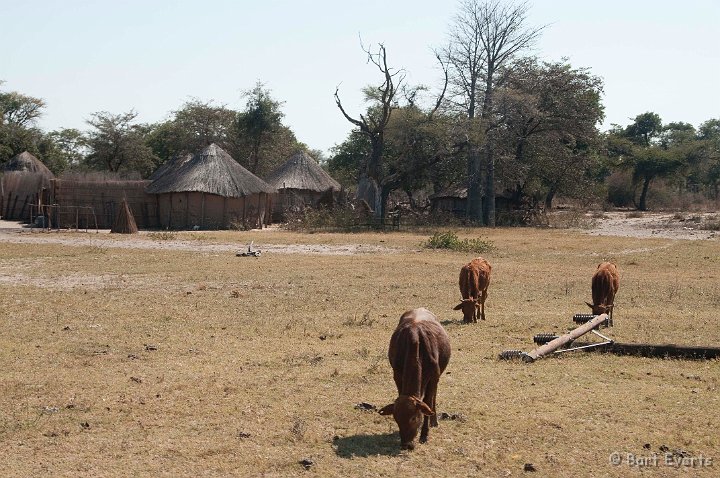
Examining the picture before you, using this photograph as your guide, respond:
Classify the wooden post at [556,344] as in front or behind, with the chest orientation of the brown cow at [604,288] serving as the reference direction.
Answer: in front

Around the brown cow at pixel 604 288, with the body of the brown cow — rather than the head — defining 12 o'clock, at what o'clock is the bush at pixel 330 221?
The bush is roughly at 5 o'clock from the brown cow.

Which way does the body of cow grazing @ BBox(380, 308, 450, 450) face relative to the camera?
toward the camera

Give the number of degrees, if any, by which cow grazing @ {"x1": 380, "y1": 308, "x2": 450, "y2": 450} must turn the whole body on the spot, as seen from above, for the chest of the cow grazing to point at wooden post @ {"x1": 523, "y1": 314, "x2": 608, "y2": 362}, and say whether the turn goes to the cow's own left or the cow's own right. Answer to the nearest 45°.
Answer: approximately 135° to the cow's own left

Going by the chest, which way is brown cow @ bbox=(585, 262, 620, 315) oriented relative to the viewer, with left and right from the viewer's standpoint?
facing the viewer

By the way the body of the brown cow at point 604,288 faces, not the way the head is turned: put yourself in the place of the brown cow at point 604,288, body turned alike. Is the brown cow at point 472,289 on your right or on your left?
on your right

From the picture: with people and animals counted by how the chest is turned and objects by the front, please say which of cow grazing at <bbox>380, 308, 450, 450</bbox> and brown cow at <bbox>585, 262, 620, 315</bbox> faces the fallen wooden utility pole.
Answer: the brown cow

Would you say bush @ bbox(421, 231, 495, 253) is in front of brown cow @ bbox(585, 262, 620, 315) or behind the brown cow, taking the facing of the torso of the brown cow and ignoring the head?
behind

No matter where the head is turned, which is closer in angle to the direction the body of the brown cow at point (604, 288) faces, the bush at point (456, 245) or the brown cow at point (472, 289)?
the brown cow

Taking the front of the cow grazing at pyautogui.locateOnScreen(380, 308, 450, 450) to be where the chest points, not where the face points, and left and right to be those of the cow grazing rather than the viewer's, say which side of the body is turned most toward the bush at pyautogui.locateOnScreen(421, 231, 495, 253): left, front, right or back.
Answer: back

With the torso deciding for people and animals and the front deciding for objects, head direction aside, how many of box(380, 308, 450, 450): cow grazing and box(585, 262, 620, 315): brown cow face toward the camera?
2
